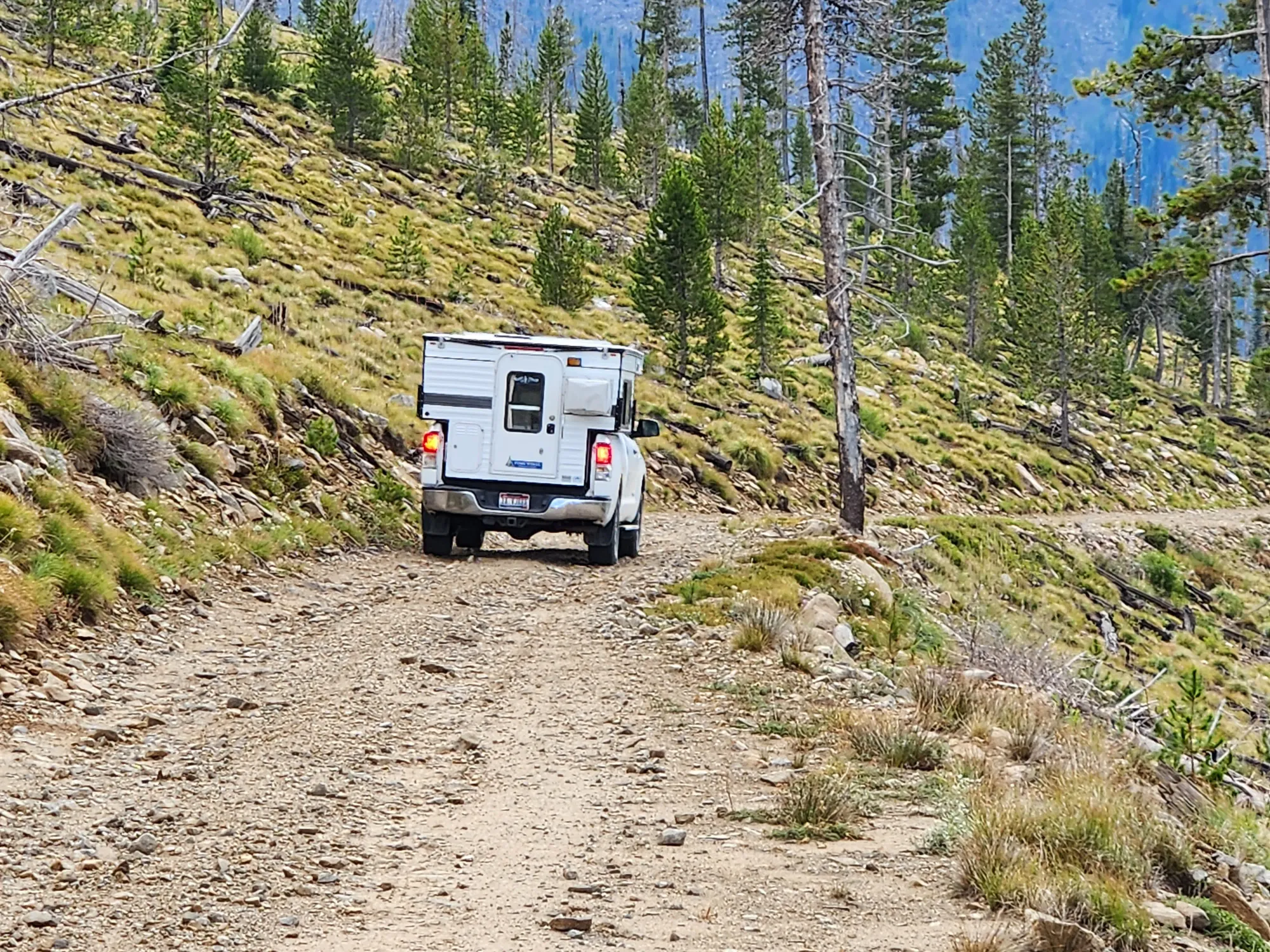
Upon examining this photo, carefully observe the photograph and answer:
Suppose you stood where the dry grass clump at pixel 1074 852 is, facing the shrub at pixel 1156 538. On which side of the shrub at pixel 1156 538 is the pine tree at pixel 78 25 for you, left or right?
left

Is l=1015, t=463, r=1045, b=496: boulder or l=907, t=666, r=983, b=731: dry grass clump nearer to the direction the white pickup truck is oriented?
the boulder

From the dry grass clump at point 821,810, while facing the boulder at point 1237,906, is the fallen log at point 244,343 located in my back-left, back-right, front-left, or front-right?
back-left

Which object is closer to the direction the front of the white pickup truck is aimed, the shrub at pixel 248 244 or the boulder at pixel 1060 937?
the shrub

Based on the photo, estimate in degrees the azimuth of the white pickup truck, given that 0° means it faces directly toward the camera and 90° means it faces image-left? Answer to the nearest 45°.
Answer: approximately 180°

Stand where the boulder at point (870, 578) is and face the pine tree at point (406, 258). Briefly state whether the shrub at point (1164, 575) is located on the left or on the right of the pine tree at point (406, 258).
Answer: right

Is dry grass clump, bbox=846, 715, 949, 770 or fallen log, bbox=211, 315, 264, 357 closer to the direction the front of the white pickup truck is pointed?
the fallen log

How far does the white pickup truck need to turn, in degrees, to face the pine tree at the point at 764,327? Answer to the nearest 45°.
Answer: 0° — it already faces it

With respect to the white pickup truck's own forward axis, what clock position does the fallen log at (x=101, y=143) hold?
The fallen log is roughly at 11 o'clock from the white pickup truck.

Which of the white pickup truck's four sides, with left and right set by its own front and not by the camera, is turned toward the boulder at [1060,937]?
back

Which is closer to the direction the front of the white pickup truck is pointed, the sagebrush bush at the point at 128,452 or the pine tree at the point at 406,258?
the pine tree

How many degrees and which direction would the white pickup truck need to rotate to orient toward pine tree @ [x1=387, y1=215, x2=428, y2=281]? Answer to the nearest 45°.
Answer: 0° — it already faces it

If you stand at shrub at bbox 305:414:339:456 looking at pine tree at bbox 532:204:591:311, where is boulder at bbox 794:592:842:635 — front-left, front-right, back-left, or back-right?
back-right

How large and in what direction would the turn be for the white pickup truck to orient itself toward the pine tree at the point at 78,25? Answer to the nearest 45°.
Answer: approximately 45° to its left

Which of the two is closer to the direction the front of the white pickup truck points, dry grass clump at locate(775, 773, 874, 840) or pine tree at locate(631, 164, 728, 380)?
the pine tree
